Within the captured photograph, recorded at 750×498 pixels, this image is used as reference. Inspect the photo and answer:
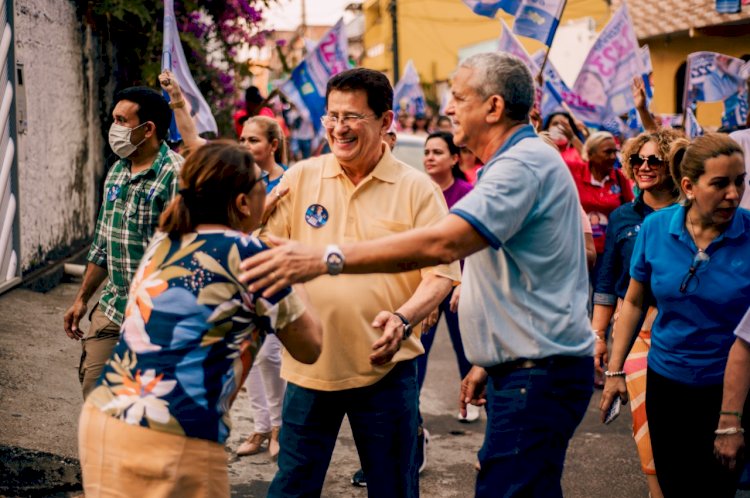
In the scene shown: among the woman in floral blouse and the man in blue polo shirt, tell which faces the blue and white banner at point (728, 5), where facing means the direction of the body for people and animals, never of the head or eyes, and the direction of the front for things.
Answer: the woman in floral blouse

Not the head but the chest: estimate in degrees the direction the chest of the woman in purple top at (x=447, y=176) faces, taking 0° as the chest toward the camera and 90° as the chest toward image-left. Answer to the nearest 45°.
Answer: approximately 45°

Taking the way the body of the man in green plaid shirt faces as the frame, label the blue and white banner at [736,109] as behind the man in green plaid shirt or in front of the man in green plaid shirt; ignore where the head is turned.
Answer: behind

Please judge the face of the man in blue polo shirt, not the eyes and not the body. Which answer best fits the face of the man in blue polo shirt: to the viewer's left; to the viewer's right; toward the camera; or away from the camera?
to the viewer's left

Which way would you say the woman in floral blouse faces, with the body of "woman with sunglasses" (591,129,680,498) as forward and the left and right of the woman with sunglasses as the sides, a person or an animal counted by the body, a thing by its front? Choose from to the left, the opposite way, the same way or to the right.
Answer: the opposite way

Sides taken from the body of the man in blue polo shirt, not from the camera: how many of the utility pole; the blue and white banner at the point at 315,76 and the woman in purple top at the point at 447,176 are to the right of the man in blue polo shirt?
3

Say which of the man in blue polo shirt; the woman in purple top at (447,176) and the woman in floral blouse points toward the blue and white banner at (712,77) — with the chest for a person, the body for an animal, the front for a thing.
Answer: the woman in floral blouse

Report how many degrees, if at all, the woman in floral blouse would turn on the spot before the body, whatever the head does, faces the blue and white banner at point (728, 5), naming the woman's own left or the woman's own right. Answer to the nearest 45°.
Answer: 0° — they already face it

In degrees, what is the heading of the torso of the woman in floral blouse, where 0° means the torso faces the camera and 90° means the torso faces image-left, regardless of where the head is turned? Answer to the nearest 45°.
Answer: approximately 225°

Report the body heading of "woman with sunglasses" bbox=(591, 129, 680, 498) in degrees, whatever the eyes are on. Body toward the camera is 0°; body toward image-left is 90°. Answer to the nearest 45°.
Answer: approximately 0°

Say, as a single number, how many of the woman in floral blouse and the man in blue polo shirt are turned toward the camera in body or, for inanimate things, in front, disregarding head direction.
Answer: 0

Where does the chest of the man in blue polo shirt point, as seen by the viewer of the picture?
to the viewer's left

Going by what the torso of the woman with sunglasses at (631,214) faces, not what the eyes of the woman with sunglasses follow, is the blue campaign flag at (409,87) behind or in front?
behind
